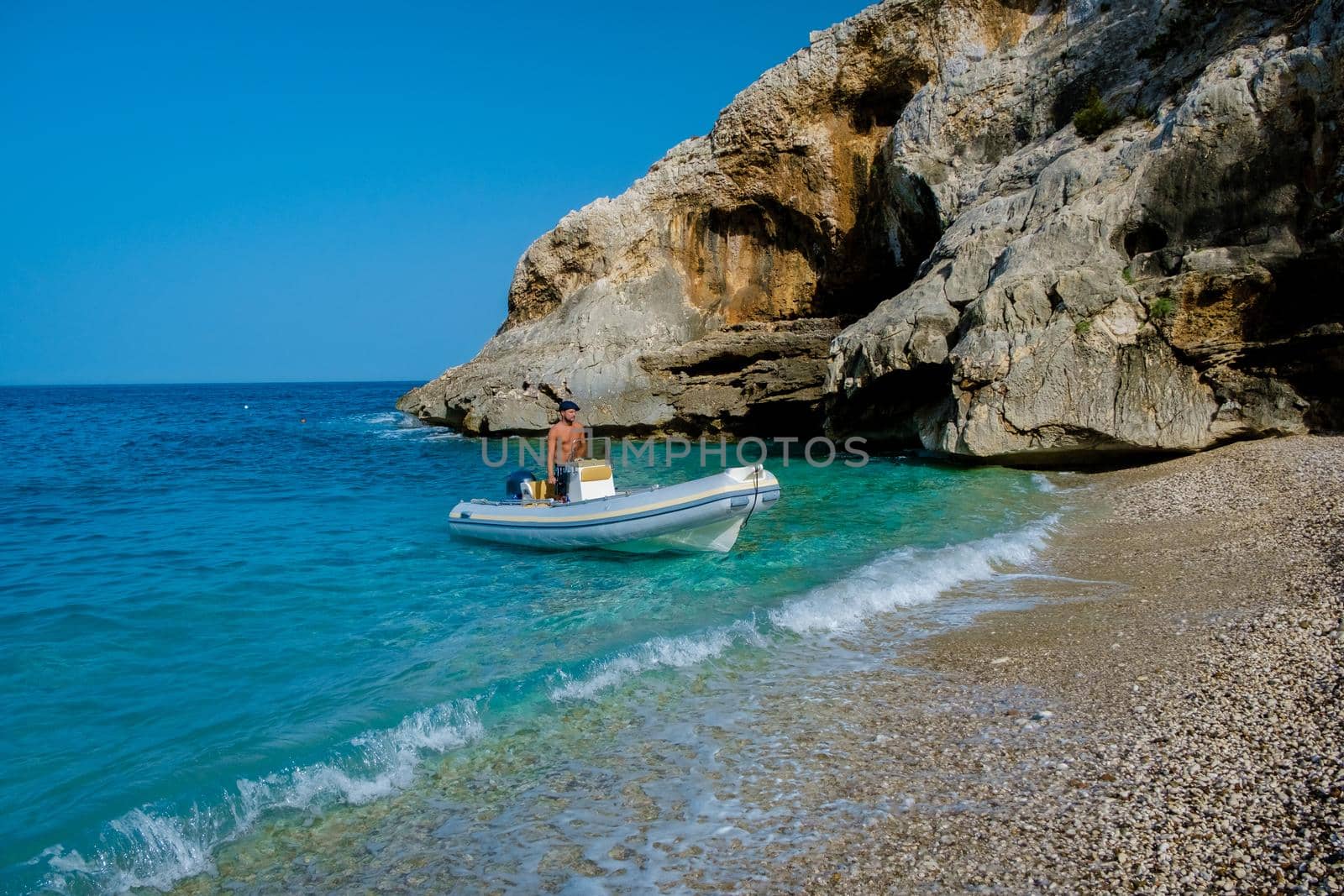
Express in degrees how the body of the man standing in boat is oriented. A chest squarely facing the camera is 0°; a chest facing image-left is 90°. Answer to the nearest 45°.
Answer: approximately 315°

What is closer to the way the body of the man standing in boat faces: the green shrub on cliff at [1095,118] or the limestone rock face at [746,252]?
the green shrub on cliff

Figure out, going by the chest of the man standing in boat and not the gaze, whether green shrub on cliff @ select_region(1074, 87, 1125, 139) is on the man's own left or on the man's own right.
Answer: on the man's own left
